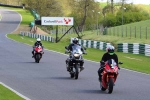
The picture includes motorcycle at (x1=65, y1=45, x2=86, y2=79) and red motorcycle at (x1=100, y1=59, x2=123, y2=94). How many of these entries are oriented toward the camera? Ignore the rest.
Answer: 2

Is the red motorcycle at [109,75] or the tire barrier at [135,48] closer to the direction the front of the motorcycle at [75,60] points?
the red motorcycle

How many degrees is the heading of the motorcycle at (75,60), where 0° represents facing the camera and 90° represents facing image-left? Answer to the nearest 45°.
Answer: approximately 0°

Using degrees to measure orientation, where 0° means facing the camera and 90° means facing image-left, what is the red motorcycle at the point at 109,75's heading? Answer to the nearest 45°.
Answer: approximately 0°

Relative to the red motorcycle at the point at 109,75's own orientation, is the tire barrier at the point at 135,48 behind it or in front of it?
behind
